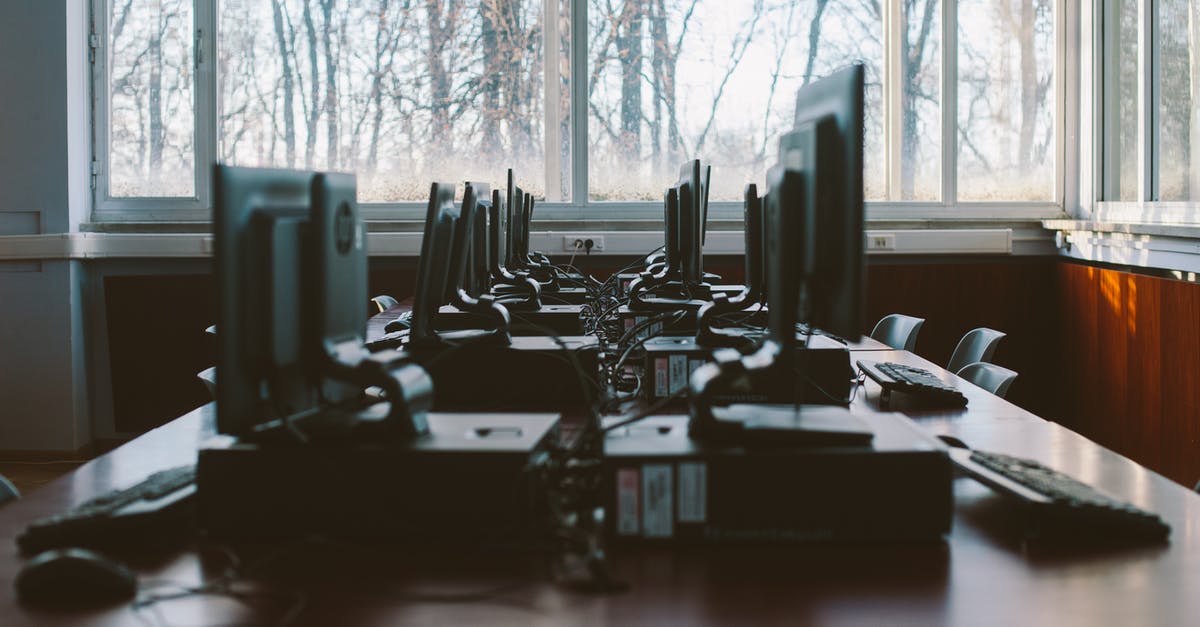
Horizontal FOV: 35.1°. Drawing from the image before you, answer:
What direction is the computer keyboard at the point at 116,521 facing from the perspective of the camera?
to the viewer's left

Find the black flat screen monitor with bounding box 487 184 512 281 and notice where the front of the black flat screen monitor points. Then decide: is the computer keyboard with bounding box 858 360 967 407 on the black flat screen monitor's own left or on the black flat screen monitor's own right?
on the black flat screen monitor's own left

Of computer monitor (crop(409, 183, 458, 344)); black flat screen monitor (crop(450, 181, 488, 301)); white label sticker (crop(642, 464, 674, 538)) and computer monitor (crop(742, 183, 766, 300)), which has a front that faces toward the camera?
the white label sticker

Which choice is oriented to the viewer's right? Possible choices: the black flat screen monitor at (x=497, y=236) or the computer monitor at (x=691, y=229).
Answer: the computer monitor

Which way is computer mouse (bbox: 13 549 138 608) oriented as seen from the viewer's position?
to the viewer's right

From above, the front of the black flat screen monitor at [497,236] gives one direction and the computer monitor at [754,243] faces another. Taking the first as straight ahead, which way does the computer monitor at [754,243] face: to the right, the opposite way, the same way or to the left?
the opposite way

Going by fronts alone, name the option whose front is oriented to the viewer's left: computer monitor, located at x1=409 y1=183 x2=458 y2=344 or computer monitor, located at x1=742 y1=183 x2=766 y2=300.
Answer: computer monitor, located at x1=409 y1=183 x2=458 y2=344

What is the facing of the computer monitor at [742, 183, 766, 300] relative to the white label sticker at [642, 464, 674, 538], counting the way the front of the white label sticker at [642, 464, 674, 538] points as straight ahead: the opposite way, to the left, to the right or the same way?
to the left

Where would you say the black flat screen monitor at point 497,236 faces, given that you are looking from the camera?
facing to the left of the viewer

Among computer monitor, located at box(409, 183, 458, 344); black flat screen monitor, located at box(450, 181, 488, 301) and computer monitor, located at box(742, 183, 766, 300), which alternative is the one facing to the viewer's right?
computer monitor, located at box(742, 183, 766, 300)

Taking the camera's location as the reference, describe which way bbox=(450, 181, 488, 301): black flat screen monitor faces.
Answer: facing to the left of the viewer

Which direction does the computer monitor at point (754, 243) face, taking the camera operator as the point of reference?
facing to the right of the viewer
